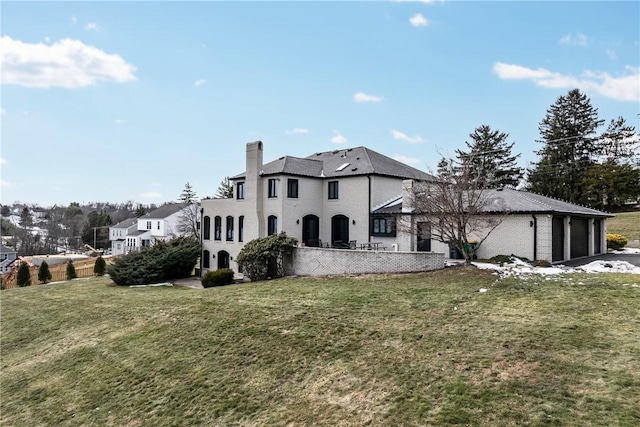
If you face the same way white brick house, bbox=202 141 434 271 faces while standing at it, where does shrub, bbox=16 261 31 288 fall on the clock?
The shrub is roughly at 8 o'clock from the white brick house.

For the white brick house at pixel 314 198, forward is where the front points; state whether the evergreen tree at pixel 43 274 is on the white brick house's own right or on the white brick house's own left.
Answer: on the white brick house's own left

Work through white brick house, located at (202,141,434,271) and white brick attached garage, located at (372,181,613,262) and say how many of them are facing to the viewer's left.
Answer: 0

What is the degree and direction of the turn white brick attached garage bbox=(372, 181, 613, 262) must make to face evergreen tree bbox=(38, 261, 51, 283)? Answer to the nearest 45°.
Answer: approximately 135° to its right

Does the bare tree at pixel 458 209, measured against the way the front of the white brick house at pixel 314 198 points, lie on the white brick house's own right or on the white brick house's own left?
on the white brick house's own right

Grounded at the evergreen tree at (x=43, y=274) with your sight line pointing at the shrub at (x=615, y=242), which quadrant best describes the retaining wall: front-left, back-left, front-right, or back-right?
front-right

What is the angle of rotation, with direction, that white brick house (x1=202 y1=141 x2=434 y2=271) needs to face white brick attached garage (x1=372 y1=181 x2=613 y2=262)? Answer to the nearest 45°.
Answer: approximately 90° to its right

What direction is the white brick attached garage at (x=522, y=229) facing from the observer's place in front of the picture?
facing the viewer and to the right of the viewer
